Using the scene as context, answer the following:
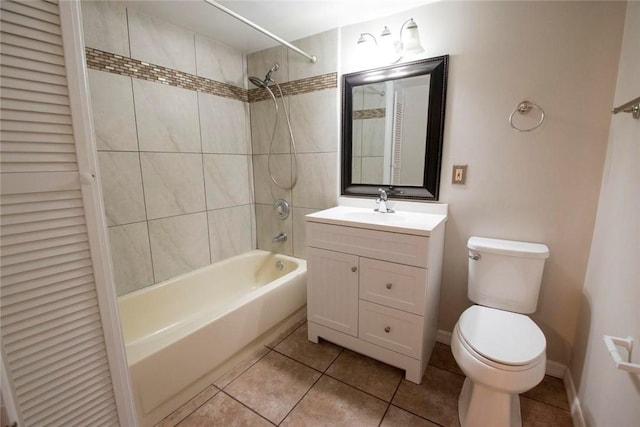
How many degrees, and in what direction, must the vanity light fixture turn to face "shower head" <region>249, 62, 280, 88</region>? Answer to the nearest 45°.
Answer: approximately 45° to its right

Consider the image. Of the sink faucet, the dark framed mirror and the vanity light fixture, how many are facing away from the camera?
0

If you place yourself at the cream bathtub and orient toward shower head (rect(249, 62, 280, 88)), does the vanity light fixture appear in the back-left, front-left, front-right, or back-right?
front-right

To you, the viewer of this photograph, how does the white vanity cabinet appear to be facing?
facing the viewer and to the left of the viewer

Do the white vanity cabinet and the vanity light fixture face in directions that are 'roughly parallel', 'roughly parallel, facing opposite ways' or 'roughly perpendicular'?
roughly parallel

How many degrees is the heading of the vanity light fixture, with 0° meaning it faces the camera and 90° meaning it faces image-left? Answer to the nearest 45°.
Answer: approximately 45°

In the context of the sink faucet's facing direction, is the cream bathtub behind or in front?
in front

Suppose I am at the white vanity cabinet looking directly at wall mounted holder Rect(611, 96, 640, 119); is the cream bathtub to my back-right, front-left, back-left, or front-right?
back-right
